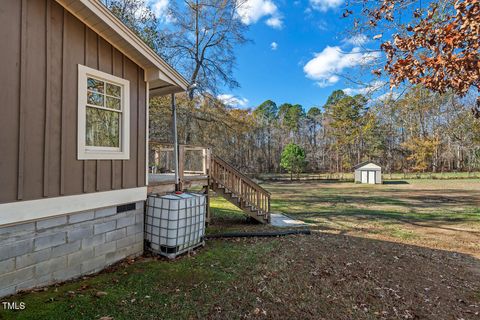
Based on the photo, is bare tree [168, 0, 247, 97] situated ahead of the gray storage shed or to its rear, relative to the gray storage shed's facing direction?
ahead

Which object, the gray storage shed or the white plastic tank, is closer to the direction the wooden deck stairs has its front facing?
the gray storage shed

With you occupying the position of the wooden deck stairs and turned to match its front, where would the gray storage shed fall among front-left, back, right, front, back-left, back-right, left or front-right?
front-left

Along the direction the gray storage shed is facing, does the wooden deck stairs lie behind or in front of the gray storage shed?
in front

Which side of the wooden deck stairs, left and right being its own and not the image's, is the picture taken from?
right

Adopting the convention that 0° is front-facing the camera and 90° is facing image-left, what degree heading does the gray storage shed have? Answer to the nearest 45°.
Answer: approximately 0°

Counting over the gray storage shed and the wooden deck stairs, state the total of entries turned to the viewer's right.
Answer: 1

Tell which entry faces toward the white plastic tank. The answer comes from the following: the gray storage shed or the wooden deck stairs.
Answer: the gray storage shed

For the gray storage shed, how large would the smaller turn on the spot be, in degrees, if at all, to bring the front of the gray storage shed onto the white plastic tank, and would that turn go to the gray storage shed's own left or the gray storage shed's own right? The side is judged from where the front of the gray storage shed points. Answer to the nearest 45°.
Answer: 0° — it already faces it

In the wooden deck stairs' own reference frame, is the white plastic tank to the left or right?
on its right
